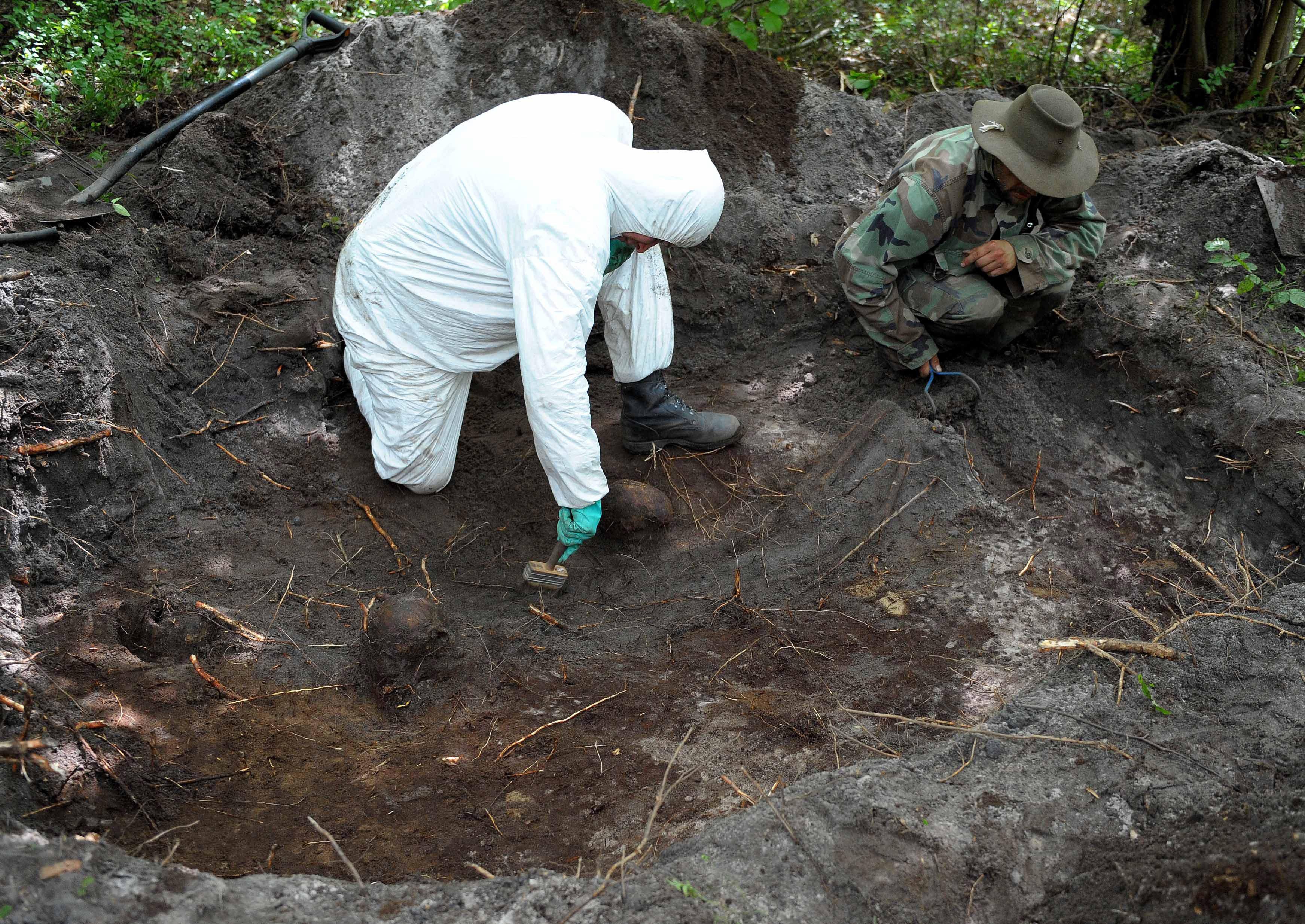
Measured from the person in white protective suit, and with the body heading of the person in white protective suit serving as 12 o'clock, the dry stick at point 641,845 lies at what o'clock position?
The dry stick is roughly at 3 o'clock from the person in white protective suit.

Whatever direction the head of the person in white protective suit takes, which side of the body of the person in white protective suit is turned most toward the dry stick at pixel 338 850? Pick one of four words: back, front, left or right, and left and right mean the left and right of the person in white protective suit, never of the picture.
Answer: right

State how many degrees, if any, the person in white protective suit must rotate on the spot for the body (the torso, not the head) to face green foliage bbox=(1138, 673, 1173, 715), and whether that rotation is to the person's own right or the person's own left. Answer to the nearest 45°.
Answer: approximately 45° to the person's own right

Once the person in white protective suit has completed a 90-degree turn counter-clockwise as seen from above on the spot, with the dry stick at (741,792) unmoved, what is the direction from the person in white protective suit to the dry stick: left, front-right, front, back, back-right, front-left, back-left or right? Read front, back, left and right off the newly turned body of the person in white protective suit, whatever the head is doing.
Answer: back

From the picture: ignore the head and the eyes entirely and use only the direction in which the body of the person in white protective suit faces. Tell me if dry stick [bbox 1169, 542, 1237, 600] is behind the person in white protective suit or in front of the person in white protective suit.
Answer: in front

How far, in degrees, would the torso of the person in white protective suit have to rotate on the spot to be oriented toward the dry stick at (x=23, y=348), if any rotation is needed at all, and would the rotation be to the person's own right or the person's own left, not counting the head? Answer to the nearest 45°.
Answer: approximately 180°

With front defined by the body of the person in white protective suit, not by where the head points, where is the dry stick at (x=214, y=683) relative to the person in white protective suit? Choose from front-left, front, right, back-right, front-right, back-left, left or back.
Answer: back-right

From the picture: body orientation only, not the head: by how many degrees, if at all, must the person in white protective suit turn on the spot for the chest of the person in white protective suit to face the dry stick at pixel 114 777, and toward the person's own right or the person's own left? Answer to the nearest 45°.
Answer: approximately 135° to the person's own right

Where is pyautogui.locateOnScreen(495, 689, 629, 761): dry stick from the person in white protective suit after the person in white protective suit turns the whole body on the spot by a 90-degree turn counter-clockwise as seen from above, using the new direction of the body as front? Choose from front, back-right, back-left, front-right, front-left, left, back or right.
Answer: back

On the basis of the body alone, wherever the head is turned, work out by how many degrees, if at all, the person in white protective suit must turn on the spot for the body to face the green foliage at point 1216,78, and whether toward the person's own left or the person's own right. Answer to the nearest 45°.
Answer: approximately 45° to the person's own left

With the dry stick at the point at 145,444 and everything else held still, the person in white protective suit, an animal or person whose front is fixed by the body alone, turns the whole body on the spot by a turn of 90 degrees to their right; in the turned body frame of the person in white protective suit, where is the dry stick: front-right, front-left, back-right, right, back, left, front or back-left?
right

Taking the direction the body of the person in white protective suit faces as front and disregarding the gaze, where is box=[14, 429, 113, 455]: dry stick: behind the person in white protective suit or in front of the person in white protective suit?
behind

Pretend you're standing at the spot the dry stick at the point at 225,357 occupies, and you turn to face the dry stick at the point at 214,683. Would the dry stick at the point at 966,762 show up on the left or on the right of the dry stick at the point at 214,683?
left

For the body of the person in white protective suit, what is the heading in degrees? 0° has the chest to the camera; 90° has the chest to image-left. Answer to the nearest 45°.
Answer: approximately 270°
